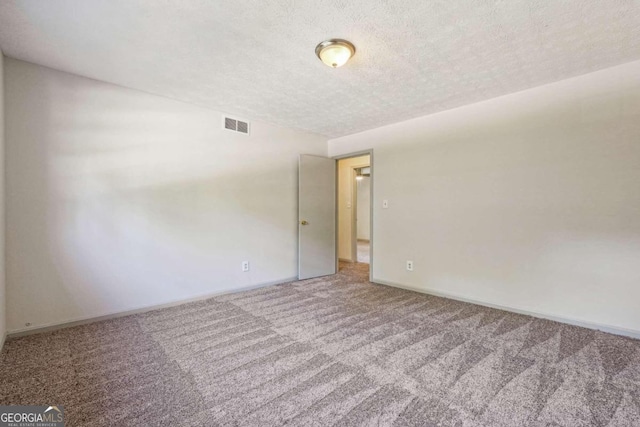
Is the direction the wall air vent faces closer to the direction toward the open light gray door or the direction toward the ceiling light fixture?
the ceiling light fixture

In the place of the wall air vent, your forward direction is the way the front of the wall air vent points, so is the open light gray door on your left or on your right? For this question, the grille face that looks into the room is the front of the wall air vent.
on your left

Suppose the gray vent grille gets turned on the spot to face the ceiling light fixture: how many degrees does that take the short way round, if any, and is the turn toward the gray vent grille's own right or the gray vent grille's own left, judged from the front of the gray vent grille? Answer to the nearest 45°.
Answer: approximately 45° to the gray vent grille's own right

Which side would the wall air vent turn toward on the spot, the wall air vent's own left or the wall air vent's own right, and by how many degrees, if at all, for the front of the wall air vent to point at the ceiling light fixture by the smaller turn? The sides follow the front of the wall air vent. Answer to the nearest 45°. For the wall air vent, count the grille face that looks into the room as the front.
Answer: approximately 45° to the wall air vent's own right

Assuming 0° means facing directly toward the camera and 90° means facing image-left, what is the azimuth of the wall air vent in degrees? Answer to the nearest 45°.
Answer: approximately 315°
